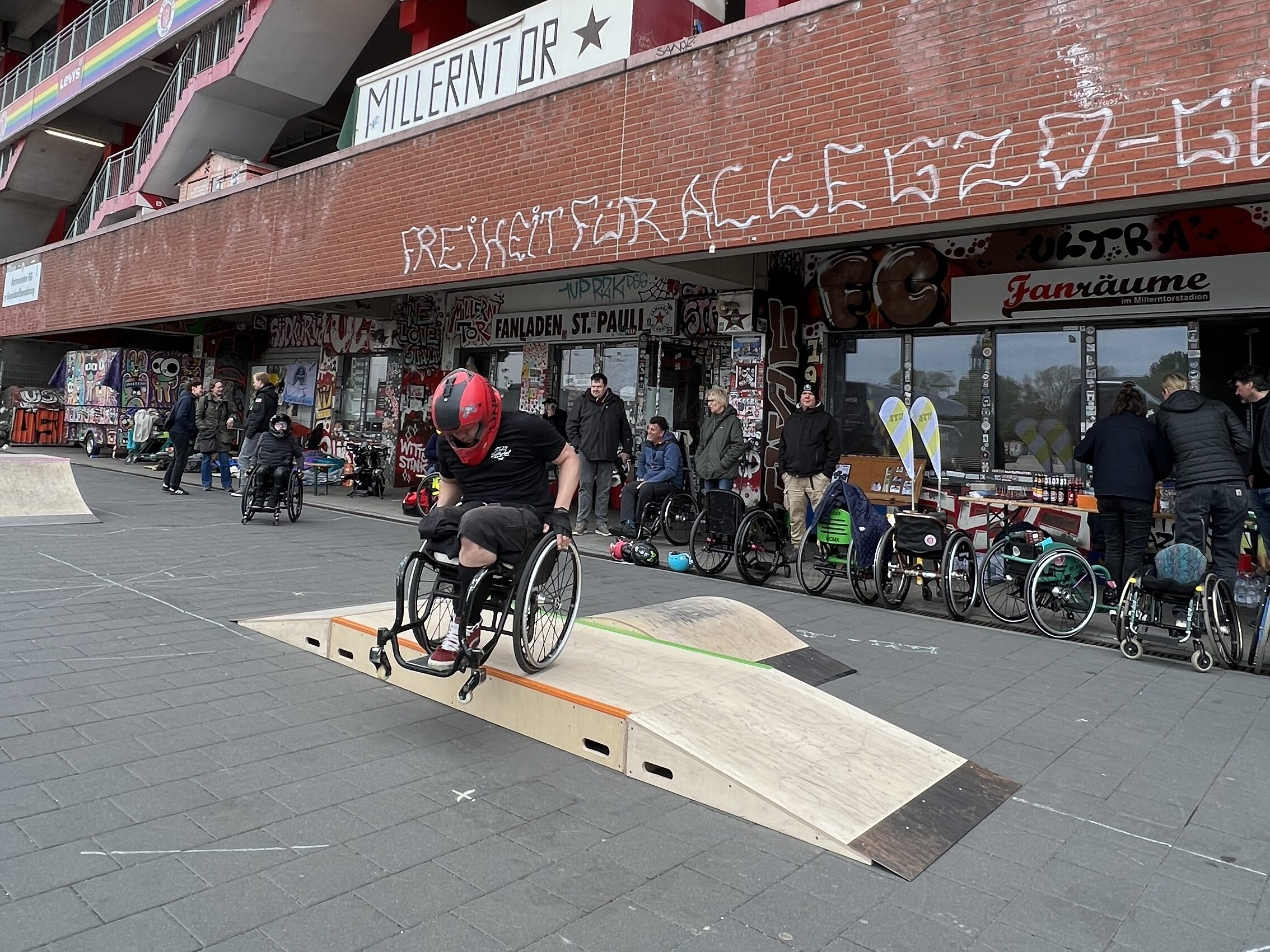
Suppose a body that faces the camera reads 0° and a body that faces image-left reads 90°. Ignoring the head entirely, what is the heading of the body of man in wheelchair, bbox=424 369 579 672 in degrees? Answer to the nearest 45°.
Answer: approximately 45°

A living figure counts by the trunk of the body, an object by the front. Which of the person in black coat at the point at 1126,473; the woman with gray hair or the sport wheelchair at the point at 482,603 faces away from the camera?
the person in black coat

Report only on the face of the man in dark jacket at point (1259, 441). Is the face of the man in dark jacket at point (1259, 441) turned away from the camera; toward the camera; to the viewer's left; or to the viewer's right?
to the viewer's left

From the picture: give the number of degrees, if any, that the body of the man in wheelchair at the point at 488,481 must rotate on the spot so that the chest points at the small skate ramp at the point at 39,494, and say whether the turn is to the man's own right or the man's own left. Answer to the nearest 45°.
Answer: approximately 90° to the man's own right

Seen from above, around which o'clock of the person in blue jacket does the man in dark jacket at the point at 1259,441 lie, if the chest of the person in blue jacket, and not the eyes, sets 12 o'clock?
The man in dark jacket is roughly at 9 o'clock from the person in blue jacket.

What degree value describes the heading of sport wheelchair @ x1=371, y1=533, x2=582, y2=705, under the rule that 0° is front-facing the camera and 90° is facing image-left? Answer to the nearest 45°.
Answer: approximately 45°

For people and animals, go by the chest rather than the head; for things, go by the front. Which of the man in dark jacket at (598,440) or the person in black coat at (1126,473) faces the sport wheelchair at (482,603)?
the man in dark jacket

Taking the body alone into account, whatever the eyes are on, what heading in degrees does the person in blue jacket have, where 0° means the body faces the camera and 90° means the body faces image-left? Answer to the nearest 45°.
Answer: approximately 45°

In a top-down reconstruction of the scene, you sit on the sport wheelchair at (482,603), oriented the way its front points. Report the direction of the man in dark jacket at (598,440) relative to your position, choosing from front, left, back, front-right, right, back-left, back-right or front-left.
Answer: back-right

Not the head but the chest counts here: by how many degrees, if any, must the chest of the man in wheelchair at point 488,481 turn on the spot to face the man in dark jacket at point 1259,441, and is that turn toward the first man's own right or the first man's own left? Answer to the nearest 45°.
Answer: approximately 135° to the first man's own left

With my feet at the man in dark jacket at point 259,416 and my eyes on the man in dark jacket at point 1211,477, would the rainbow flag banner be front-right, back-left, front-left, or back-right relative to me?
back-left

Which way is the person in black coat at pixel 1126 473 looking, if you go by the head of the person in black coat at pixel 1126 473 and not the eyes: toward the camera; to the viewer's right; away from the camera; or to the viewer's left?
away from the camera
